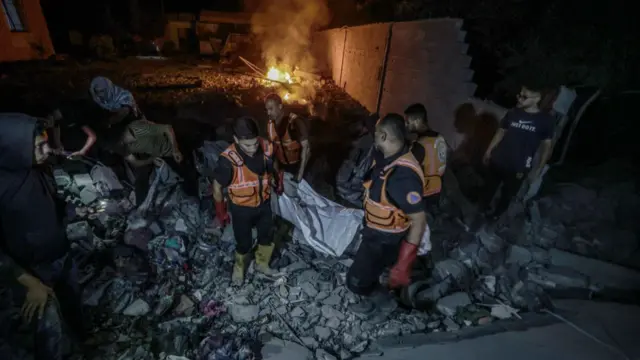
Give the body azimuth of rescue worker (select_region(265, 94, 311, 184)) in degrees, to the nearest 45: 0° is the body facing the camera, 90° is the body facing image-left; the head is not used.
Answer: approximately 45°

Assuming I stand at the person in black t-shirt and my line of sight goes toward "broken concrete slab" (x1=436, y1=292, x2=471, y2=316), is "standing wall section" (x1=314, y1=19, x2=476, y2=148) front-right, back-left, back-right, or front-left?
back-right

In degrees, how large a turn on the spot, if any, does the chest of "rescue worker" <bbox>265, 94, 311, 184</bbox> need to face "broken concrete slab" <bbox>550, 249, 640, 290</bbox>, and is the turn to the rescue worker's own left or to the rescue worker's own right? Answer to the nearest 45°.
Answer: approximately 90° to the rescue worker's own left

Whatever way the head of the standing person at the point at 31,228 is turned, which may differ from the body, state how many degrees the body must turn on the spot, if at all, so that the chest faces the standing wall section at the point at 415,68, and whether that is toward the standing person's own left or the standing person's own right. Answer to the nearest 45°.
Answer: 0° — they already face it

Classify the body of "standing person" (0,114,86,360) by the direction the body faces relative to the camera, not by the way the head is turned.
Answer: to the viewer's right

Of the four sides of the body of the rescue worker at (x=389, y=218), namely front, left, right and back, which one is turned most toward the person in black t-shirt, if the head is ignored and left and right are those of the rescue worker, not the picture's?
back

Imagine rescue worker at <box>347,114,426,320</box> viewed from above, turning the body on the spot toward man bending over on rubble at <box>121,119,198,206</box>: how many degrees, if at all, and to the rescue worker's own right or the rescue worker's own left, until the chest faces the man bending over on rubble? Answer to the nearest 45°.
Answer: approximately 45° to the rescue worker's own right
